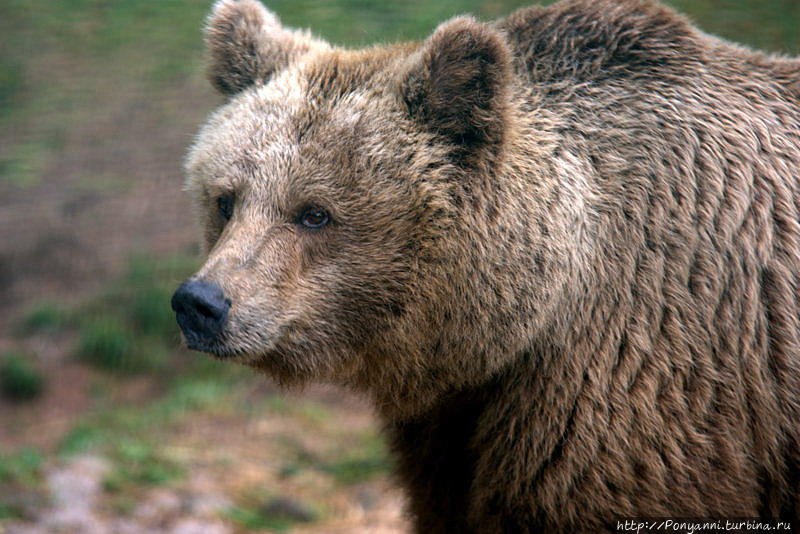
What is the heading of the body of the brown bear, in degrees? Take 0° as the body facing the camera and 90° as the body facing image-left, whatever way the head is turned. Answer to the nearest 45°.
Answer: approximately 45°
